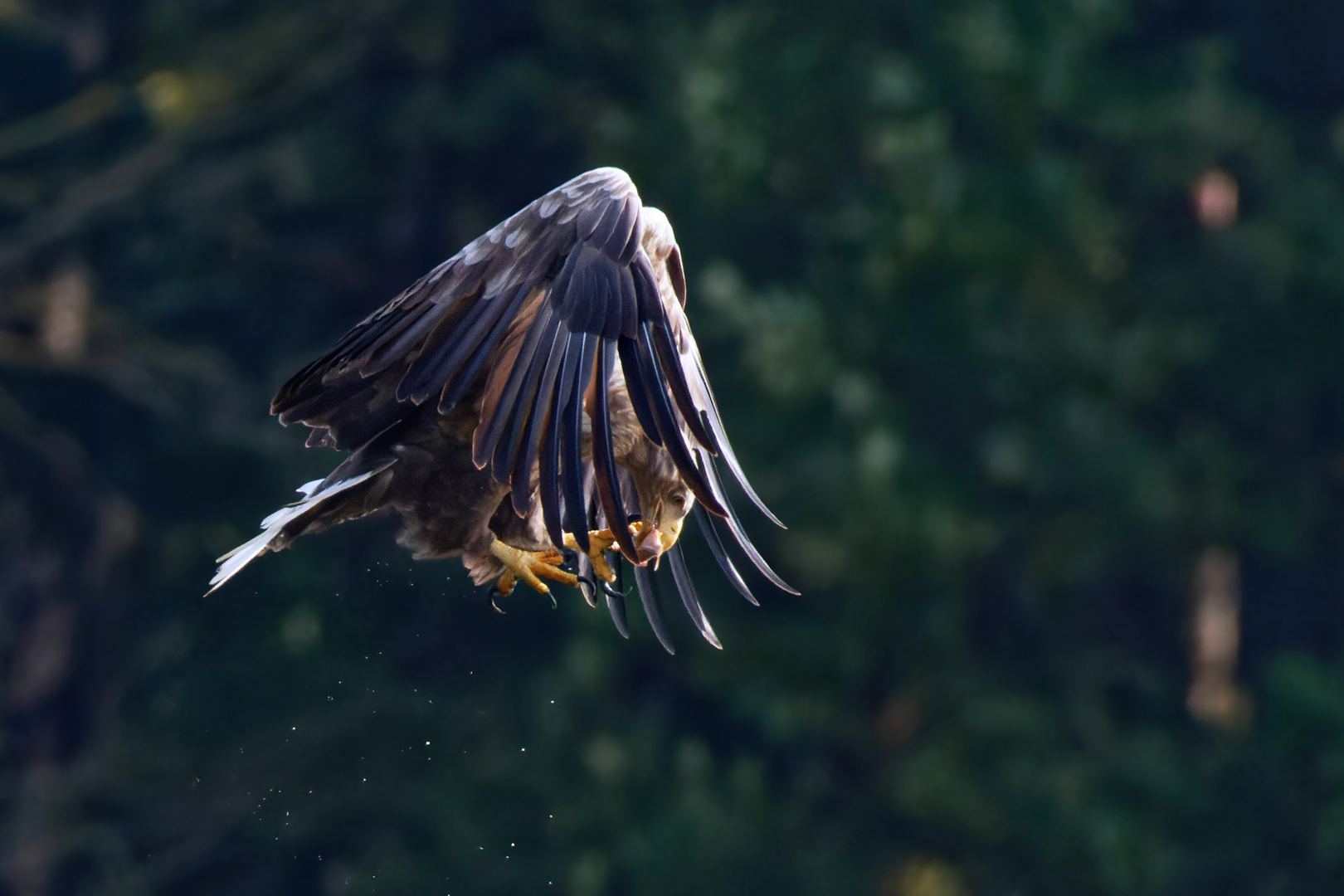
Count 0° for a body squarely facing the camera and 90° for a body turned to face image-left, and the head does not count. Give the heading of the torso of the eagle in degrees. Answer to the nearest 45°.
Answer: approximately 270°
